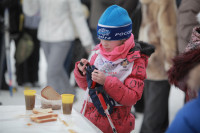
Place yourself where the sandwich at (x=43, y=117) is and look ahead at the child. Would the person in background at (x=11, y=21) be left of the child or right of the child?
left

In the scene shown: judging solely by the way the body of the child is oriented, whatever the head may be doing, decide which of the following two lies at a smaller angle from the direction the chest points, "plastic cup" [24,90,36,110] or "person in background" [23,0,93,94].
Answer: the plastic cup

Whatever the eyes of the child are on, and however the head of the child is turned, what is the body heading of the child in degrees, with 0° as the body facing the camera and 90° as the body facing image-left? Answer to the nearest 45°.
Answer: approximately 45°

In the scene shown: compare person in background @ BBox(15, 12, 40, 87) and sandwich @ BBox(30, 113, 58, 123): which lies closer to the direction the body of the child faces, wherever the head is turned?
the sandwich

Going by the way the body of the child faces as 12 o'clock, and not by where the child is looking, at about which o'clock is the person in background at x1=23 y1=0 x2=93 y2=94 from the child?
The person in background is roughly at 4 o'clock from the child.

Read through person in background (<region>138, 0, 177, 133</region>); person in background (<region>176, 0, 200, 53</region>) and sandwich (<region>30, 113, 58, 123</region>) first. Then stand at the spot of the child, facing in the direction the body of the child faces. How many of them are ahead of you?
1

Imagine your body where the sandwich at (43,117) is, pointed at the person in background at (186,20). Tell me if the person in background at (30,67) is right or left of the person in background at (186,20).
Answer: left

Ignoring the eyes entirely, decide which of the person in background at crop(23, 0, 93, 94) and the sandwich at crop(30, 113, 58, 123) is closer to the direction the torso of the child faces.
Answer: the sandwich
